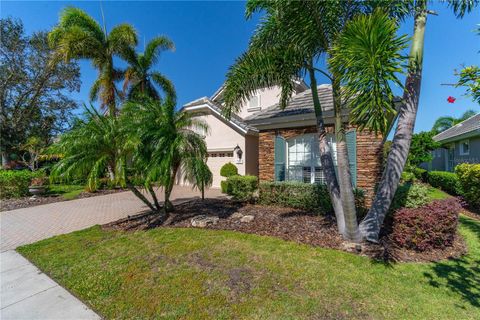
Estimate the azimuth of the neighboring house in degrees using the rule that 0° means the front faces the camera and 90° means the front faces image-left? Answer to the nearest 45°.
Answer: approximately 45°

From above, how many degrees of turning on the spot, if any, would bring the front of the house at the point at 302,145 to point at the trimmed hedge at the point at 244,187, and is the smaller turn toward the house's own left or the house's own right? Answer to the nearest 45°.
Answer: approximately 45° to the house's own right

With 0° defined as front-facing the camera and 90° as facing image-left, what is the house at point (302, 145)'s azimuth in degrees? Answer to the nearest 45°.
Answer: approximately 45°

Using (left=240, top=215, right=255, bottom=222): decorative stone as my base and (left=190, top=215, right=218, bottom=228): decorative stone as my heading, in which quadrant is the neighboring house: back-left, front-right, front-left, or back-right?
back-right

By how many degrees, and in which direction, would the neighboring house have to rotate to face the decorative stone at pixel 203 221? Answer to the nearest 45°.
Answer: approximately 45° to its right

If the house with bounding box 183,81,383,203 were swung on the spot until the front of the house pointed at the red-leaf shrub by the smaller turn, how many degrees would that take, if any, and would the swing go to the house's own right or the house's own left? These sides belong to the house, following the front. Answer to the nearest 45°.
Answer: approximately 90° to the house's own left

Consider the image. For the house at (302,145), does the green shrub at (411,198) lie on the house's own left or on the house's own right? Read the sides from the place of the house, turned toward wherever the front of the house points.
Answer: on the house's own left
